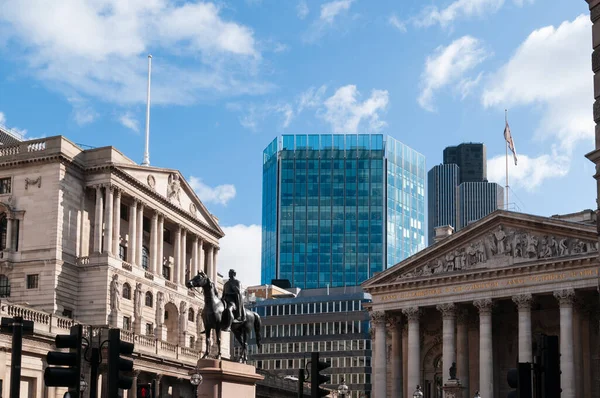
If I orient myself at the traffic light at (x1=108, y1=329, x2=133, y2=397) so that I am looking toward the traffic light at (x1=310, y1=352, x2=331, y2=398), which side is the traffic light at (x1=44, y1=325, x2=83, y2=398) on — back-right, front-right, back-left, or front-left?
back-left

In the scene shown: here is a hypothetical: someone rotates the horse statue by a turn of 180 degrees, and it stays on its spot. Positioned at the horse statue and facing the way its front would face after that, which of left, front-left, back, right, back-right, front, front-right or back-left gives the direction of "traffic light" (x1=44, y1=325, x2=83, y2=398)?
back-right

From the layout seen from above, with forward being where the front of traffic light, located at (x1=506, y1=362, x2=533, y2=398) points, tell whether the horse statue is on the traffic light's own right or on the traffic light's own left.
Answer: on the traffic light's own right

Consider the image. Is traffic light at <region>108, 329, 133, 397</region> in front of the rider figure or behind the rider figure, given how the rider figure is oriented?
in front
